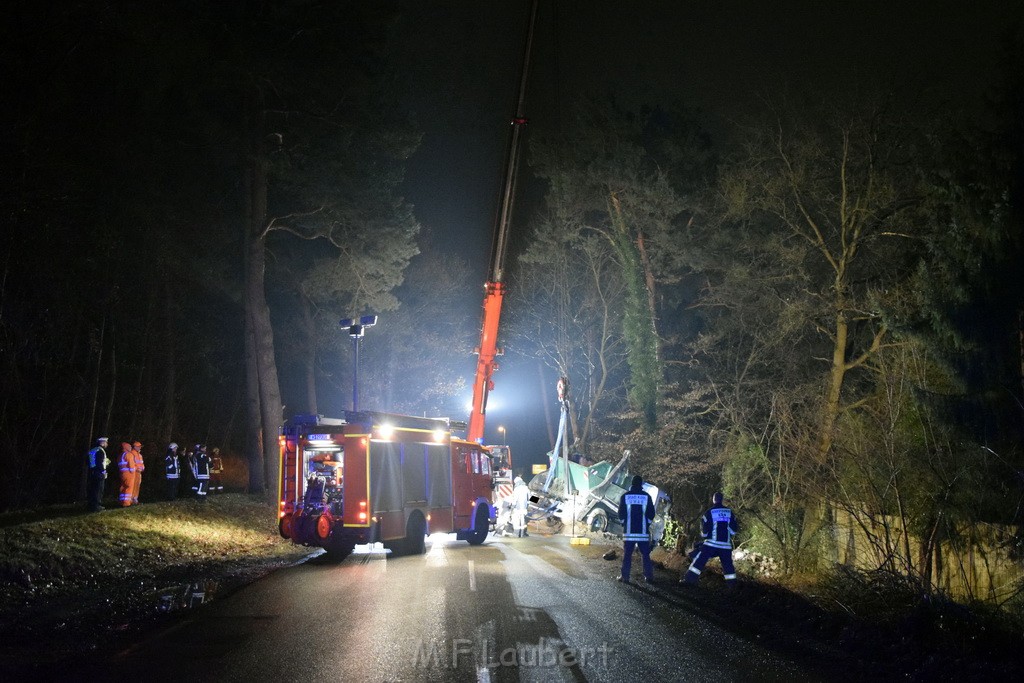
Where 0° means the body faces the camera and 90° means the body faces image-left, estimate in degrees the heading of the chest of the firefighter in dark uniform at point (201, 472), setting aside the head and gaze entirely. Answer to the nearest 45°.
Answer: approximately 270°

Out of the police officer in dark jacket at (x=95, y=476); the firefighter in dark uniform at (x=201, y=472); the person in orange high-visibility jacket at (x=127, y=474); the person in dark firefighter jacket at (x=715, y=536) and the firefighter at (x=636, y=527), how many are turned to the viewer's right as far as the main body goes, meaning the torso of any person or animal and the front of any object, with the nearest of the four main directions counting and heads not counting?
3

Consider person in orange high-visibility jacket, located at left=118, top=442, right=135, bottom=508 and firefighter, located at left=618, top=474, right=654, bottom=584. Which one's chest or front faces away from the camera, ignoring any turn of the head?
the firefighter

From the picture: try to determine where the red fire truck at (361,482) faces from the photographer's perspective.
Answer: facing away from the viewer and to the right of the viewer

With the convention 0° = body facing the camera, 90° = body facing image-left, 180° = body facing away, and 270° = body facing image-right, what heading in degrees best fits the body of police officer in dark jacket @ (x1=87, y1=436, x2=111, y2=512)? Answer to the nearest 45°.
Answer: approximately 270°

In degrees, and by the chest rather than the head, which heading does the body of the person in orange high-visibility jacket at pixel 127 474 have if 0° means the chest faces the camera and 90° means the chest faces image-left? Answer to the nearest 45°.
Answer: approximately 270°

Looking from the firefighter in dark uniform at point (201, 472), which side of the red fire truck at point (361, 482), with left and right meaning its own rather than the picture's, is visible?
left

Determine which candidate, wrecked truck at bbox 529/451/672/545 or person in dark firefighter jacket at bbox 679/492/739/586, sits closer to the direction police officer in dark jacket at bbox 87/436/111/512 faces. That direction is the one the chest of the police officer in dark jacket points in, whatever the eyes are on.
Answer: the wrecked truck

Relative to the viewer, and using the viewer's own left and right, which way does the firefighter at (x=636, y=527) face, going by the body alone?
facing away from the viewer
